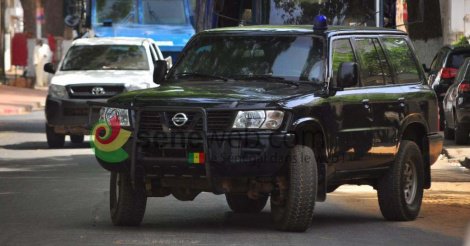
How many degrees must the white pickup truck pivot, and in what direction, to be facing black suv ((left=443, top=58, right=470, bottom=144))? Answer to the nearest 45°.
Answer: approximately 90° to its left

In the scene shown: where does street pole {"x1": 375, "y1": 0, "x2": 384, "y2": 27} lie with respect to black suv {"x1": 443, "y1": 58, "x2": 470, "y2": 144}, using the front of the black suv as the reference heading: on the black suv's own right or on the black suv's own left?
on the black suv's own left

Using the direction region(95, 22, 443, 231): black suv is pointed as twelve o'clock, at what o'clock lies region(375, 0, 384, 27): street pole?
The street pole is roughly at 5 o'clock from the black suv.

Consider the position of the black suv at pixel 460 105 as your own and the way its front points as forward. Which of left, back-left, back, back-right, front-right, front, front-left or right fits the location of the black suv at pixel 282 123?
back-left

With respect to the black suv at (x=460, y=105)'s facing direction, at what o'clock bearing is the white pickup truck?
The white pickup truck is roughly at 10 o'clock from the black suv.

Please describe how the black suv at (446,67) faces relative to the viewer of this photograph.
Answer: facing away from the viewer and to the left of the viewer

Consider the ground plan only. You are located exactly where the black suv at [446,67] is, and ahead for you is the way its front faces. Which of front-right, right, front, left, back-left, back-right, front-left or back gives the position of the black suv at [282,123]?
back-left

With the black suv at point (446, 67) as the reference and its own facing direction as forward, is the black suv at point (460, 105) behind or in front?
behind

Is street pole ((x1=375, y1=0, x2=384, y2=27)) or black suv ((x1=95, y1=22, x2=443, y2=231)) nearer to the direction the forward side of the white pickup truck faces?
the black suv

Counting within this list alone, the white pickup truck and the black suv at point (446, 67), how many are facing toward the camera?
1

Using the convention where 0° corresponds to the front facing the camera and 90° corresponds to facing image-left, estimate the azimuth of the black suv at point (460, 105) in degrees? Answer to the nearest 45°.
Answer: approximately 135°
